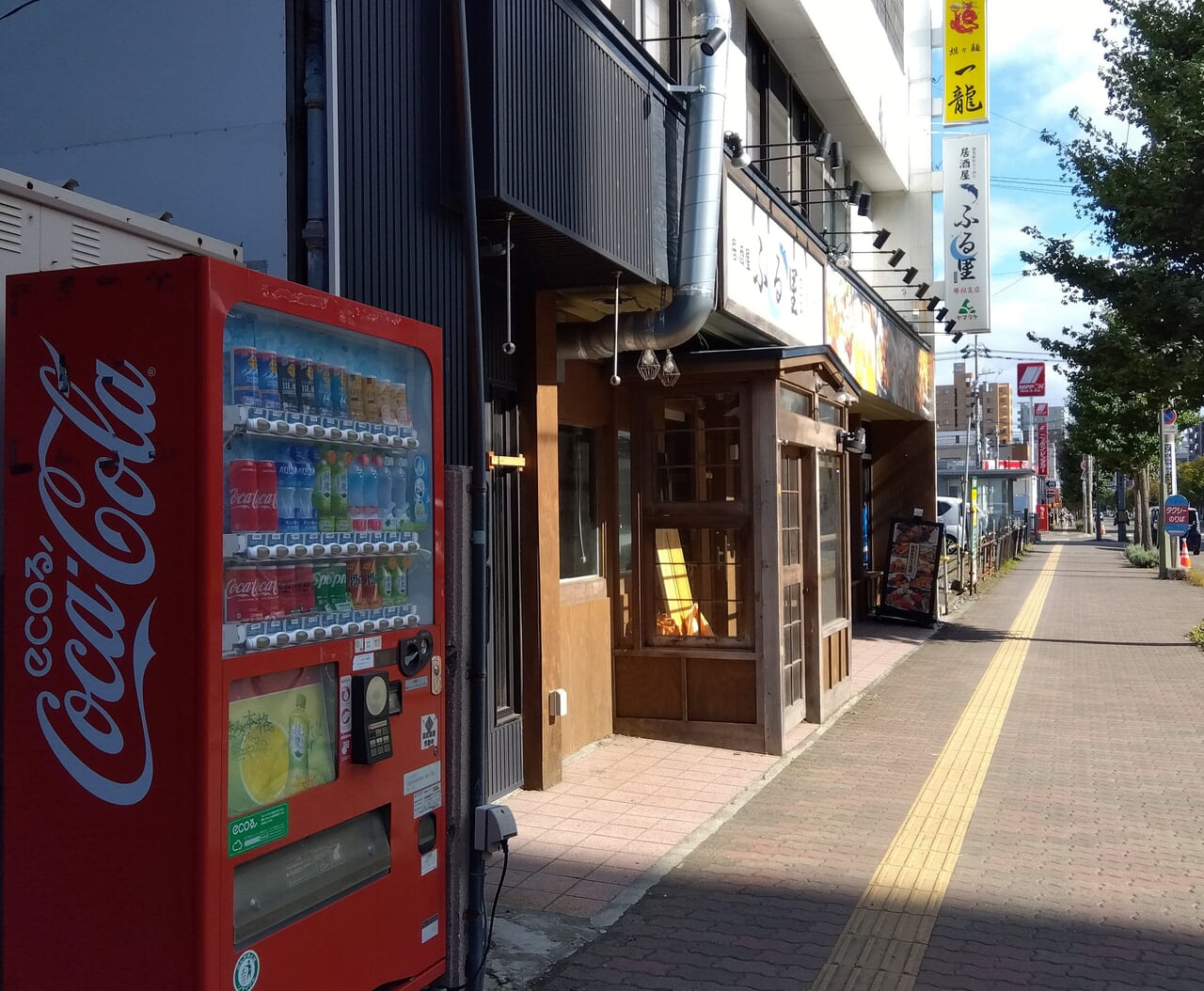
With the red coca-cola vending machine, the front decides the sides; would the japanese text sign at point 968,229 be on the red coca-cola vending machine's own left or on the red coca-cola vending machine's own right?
on the red coca-cola vending machine's own left

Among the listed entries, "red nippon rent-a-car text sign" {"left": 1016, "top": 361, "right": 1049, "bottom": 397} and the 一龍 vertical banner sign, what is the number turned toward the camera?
2

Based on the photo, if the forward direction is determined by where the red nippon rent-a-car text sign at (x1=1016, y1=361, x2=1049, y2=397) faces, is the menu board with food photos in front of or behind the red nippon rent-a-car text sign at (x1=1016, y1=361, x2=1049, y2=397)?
in front

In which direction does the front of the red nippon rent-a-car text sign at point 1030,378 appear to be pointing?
toward the camera

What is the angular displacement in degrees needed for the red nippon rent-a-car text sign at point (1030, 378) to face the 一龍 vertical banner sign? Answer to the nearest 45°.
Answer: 0° — it already faces it

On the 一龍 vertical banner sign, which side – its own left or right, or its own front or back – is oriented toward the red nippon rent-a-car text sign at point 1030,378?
back

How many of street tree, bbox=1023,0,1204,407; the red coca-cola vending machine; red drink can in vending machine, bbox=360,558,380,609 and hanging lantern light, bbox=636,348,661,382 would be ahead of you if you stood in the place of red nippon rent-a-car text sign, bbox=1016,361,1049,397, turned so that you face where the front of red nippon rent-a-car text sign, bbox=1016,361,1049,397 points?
4

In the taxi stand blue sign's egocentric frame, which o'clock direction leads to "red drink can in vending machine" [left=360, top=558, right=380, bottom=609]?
The red drink can in vending machine is roughly at 12 o'clock from the taxi stand blue sign.

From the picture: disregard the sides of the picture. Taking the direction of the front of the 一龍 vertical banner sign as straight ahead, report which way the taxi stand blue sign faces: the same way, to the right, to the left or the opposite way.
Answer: the same way

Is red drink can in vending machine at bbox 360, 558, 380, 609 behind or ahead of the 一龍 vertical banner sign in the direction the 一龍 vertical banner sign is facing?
ahead

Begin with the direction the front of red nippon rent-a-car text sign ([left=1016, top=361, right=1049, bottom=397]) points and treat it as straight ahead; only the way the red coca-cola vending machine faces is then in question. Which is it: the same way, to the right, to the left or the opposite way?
to the left

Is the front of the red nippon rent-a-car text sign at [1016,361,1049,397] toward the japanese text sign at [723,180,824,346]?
yes

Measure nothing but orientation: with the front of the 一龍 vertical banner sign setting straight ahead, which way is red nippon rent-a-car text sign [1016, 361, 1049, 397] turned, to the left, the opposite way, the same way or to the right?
the same way

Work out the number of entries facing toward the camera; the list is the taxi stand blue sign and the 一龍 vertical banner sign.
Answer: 2

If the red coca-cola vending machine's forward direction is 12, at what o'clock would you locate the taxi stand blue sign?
The taxi stand blue sign is roughly at 9 o'clock from the red coca-cola vending machine.

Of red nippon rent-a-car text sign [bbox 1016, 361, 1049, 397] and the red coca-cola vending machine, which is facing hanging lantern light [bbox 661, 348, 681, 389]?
the red nippon rent-a-car text sign

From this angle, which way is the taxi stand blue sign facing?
toward the camera

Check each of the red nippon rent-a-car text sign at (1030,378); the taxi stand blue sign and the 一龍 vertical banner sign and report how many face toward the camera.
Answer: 3

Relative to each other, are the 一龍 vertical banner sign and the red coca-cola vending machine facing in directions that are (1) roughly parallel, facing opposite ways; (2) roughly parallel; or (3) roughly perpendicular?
roughly perpendicular

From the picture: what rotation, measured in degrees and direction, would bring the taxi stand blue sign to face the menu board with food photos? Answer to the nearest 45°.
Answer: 0° — it already faces it

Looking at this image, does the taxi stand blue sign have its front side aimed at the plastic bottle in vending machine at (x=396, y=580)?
yes
